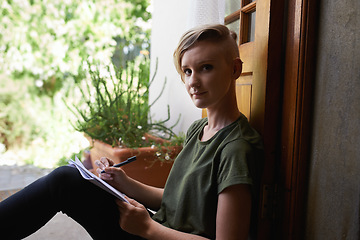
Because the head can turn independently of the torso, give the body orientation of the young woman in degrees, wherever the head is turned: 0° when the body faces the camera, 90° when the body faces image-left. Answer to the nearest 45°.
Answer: approximately 45°

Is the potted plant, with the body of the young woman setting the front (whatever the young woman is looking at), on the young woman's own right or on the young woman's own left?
on the young woman's own right

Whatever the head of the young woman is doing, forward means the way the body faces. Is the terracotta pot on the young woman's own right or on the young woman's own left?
on the young woman's own right
